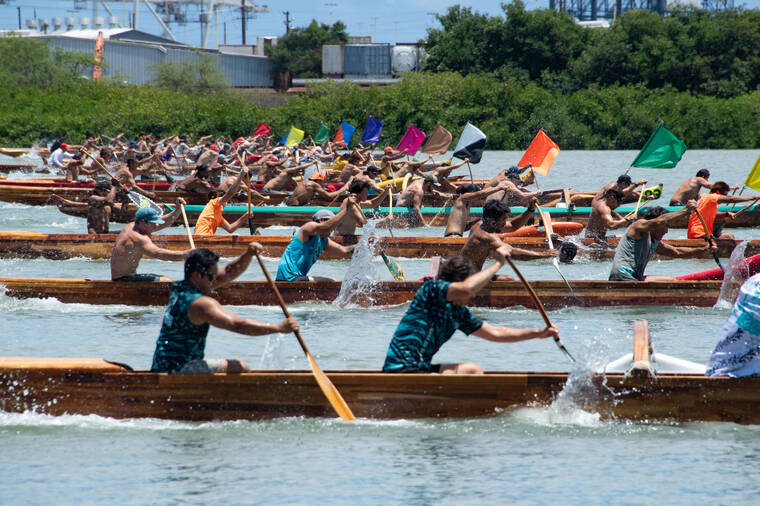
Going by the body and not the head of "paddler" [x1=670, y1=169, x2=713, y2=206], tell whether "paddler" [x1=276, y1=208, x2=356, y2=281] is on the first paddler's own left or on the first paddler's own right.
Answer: on the first paddler's own right

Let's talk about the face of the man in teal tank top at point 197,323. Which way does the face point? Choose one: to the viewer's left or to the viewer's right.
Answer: to the viewer's right

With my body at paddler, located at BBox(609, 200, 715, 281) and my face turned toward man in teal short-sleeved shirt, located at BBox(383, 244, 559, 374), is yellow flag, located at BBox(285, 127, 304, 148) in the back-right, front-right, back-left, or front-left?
back-right

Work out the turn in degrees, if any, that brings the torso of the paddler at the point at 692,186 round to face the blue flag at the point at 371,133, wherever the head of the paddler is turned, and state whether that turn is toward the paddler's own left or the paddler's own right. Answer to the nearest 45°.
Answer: approximately 135° to the paddler's own left

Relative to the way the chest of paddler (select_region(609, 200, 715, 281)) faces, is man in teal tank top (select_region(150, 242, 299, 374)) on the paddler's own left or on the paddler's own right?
on the paddler's own right

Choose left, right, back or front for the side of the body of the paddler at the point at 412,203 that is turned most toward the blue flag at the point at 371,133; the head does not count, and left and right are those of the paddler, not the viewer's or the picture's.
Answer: left

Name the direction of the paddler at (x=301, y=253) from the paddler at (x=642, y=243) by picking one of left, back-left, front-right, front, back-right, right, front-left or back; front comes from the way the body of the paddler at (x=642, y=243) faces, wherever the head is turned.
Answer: back

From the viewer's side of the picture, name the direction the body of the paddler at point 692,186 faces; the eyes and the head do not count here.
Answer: to the viewer's right

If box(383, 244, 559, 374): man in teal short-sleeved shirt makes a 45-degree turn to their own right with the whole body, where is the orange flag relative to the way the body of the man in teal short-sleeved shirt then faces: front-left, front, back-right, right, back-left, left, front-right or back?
back-left

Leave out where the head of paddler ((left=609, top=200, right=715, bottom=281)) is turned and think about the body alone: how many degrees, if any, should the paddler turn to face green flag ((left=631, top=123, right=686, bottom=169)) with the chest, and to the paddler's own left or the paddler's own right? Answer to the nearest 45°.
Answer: approximately 90° to the paddler's own left

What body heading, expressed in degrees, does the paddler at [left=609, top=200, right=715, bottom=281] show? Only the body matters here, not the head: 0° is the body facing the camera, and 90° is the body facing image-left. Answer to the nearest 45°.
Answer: approximately 270°

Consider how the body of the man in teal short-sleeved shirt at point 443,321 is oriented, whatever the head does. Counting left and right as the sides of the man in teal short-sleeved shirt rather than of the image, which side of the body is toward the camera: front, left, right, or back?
right

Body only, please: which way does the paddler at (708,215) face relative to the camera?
to the viewer's right

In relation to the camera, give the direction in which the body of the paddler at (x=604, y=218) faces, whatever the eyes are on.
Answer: to the viewer's right
